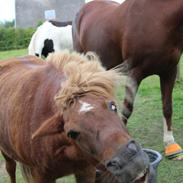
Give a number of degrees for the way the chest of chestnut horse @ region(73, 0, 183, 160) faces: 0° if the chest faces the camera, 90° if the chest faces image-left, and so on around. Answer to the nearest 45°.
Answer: approximately 315°

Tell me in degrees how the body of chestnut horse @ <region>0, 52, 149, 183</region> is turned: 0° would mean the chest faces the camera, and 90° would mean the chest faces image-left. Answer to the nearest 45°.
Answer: approximately 315°

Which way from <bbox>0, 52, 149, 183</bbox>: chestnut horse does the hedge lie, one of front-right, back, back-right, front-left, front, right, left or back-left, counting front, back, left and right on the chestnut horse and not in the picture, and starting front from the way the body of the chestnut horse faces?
back-left

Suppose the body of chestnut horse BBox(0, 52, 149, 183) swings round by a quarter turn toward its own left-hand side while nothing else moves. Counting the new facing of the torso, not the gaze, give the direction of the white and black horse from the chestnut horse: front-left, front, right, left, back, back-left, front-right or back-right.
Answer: front-left
